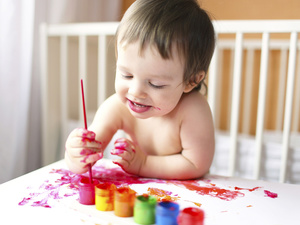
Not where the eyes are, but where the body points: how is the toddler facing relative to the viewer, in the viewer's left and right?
facing the viewer and to the left of the viewer

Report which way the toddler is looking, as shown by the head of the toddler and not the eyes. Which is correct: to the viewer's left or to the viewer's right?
to the viewer's left

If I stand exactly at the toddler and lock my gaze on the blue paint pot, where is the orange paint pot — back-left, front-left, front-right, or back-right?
front-right
